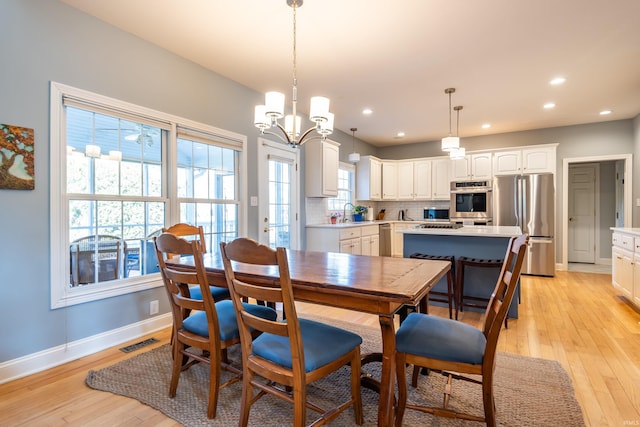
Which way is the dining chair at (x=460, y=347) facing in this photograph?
to the viewer's left

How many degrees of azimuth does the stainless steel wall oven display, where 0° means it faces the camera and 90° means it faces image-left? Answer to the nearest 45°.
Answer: approximately 0°

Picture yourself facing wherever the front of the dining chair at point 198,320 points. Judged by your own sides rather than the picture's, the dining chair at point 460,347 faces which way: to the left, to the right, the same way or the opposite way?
to the left

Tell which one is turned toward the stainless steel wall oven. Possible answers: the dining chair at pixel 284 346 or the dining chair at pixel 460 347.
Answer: the dining chair at pixel 284 346

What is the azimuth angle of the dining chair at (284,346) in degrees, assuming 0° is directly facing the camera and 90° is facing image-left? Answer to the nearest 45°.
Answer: approximately 225°

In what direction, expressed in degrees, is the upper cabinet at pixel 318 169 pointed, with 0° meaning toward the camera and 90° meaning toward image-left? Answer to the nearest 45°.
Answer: approximately 315°

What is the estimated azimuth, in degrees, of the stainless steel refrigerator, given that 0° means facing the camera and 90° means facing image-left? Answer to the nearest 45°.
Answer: approximately 0°

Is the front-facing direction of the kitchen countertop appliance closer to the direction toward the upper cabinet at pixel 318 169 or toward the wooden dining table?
the wooden dining table

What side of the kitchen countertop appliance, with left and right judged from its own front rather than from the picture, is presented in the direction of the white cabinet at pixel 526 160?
left

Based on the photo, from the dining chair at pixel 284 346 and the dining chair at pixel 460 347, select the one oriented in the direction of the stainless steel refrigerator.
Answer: the dining chair at pixel 284 346

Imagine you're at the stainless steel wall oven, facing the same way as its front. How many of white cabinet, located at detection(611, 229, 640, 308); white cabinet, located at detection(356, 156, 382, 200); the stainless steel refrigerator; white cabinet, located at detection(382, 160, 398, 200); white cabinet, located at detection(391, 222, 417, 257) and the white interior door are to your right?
3
